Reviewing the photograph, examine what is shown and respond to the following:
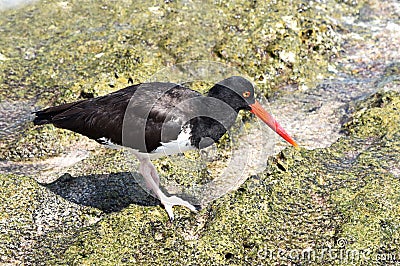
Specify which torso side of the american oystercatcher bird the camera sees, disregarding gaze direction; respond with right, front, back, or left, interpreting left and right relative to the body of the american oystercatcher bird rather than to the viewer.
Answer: right
